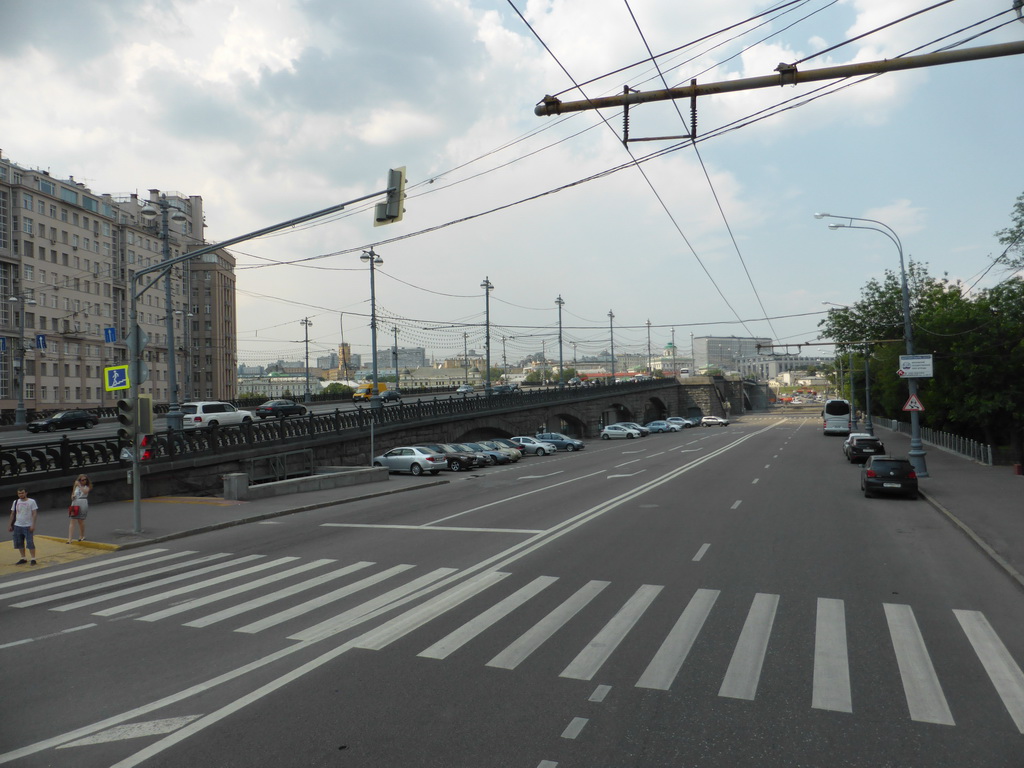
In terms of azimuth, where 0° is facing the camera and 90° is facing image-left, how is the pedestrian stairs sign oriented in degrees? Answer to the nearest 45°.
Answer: approximately 0°

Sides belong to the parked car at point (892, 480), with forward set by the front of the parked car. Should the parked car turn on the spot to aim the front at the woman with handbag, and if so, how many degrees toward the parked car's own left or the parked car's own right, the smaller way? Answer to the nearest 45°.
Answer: approximately 135° to the parked car's own left

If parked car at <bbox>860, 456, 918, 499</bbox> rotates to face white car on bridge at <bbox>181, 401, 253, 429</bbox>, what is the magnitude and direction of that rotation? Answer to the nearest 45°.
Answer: approximately 90° to its left

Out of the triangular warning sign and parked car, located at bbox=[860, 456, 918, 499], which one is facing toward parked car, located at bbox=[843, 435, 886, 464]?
parked car, located at bbox=[860, 456, 918, 499]

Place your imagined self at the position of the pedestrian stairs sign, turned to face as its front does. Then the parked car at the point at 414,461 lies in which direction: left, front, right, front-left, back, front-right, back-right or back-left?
back-left

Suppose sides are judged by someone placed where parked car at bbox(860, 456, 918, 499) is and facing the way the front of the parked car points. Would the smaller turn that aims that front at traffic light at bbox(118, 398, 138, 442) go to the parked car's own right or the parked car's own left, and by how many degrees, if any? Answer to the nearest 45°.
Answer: approximately 135° to the parked car's own left

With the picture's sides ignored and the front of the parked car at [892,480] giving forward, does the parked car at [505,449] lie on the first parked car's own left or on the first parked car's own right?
on the first parked car's own left

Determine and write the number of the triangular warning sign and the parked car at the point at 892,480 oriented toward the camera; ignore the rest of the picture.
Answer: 1

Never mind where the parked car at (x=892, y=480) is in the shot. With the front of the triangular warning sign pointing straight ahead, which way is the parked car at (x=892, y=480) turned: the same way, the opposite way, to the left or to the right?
the opposite way

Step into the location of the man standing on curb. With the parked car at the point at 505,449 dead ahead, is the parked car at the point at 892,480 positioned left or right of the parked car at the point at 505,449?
right

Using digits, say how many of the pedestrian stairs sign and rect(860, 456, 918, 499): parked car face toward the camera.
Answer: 1

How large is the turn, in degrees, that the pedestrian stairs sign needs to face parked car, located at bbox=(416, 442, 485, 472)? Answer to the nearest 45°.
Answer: approximately 135° to its left

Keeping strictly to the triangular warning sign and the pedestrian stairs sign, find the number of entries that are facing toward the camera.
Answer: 2

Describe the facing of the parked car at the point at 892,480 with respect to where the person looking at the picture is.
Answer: facing away from the viewer

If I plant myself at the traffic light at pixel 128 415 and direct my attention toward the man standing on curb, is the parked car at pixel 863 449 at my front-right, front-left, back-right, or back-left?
back-left
